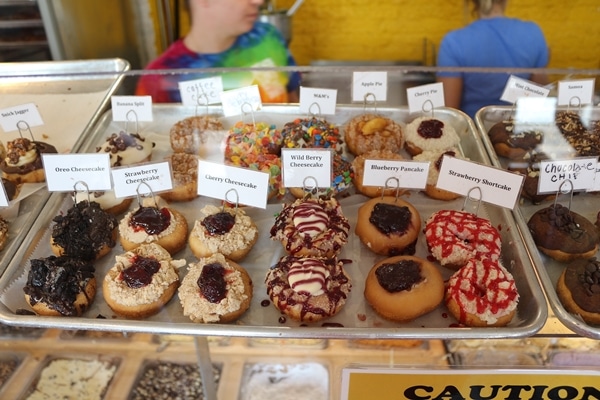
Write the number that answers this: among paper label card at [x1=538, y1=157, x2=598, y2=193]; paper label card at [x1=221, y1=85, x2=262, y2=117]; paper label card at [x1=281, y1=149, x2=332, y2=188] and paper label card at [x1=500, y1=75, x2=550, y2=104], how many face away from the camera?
0

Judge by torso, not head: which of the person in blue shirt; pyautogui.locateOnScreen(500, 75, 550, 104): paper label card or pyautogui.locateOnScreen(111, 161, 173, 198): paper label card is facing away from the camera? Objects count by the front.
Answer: the person in blue shirt

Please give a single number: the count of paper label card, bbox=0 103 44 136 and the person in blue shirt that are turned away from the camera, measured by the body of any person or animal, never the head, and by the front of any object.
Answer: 1

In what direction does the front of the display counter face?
toward the camera

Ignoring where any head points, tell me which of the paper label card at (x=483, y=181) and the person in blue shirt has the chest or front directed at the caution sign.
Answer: the paper label card

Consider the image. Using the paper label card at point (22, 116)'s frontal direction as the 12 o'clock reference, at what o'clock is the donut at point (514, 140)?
The donut is roughly at 10 o'clock from the paper label card.

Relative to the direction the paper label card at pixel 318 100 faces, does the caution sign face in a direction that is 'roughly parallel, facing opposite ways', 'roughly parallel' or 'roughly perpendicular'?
roughly parallel

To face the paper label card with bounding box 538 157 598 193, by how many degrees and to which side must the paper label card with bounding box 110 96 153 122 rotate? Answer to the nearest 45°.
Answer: approximately 45° to its left

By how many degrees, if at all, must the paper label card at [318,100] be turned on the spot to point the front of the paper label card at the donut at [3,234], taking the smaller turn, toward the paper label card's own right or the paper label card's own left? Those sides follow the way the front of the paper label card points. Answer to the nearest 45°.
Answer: approximately 45° to the paper label card's own right

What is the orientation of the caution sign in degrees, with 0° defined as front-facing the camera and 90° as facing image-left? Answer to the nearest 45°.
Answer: approximately 0°

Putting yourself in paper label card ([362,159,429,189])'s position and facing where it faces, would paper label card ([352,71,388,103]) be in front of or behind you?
behind

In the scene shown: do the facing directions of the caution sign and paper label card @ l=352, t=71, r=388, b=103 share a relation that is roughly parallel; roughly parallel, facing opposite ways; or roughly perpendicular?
roughly parallel

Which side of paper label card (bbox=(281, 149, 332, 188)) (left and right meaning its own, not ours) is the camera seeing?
front

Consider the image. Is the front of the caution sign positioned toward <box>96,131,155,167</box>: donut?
no

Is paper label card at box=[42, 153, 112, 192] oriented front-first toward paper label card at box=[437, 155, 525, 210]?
no

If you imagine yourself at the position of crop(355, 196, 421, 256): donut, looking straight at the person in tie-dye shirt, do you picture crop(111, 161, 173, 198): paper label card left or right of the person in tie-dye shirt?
left

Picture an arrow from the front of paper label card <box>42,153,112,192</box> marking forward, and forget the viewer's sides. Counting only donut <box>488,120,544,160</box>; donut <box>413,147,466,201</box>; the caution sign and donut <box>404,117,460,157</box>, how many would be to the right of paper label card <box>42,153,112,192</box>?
0

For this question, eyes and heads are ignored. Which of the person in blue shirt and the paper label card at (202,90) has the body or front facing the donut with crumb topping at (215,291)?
the paper label card

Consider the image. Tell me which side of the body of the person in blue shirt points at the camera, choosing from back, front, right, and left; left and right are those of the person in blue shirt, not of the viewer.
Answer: back
